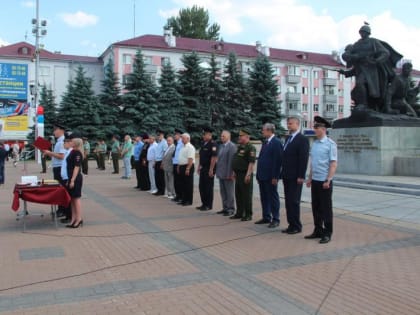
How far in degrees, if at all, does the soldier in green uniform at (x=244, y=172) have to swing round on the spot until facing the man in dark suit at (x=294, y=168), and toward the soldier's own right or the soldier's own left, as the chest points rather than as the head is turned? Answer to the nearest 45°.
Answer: approximately 90° to the soldier's own left

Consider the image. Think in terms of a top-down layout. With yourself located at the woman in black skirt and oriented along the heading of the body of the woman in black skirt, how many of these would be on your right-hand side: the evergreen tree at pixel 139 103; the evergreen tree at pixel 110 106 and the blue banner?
3

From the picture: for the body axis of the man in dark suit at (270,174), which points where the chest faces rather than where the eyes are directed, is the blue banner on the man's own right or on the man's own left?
on the man's own right

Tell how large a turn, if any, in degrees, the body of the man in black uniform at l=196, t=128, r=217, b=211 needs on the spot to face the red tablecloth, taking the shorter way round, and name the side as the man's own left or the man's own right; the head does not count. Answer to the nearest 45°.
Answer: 0° — they already face it

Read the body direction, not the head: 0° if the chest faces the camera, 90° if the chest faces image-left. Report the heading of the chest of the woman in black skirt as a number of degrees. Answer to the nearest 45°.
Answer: approximately 90°

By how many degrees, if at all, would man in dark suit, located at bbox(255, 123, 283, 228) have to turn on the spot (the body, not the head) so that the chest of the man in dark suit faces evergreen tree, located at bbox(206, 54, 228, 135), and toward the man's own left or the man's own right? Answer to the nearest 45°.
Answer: approximately 135° to the man's own right

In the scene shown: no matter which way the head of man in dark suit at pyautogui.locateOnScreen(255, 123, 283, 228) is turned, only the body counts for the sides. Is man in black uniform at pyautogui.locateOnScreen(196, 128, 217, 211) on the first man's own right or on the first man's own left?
on the first man's own right

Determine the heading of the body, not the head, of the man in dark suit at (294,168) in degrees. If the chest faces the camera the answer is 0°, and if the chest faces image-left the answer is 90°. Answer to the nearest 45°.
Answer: approximately 45°

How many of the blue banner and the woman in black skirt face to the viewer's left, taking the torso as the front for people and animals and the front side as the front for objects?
1
